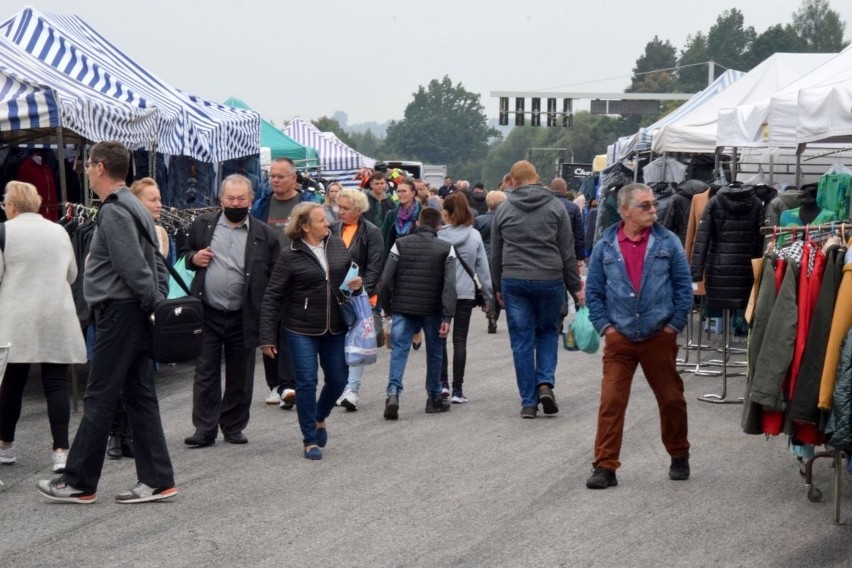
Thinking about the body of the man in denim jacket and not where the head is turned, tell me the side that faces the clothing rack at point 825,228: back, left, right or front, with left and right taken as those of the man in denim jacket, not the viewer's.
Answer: left

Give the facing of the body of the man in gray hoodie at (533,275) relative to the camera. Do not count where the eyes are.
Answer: away from the camera

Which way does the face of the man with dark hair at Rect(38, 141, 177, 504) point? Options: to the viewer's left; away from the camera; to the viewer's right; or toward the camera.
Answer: to the viewer's left

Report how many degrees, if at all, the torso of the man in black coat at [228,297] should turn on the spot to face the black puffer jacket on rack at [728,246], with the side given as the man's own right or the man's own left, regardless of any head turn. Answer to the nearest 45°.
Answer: approximately 90° to the man's own left

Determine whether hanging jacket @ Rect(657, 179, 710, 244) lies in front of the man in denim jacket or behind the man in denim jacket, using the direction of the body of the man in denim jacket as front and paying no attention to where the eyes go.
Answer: behind

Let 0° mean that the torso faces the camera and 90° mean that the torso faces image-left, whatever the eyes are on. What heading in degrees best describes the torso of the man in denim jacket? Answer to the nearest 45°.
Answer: approximately 0°

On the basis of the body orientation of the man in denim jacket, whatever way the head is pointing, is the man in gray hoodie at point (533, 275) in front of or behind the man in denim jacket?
behind

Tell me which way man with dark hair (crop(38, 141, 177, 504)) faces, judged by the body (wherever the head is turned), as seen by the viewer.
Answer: to the viewer's left
